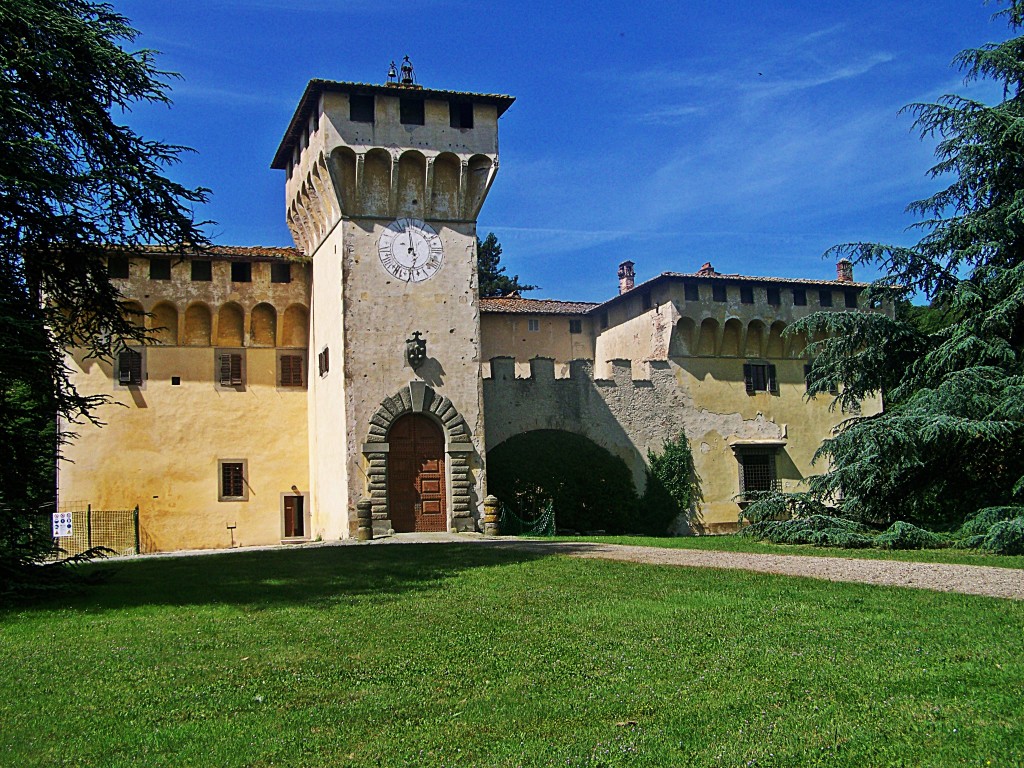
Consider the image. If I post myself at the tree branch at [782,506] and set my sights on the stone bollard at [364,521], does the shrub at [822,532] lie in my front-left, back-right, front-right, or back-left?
back-left

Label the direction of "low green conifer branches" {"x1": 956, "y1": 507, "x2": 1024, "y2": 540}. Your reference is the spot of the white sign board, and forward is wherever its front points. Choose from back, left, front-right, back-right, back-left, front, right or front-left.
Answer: front-left

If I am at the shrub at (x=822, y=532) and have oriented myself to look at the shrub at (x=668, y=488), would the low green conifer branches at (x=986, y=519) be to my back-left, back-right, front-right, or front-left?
back-right

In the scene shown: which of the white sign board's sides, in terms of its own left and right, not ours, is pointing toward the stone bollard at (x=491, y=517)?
left

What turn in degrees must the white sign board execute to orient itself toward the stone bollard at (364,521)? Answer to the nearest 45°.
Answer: approximately 45° to its left

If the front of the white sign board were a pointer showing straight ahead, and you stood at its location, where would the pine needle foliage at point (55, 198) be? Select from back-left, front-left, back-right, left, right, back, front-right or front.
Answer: front

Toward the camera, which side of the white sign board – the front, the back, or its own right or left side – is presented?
front

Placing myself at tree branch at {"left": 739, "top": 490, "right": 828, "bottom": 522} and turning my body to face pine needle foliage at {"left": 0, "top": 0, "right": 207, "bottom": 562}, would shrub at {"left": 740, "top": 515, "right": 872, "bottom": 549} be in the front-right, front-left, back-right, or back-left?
front-left

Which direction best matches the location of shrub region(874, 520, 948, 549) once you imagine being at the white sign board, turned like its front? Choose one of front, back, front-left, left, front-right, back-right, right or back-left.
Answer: front-left

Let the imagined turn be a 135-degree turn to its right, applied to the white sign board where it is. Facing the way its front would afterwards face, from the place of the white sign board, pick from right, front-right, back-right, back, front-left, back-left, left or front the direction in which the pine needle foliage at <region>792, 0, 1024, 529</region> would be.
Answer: back

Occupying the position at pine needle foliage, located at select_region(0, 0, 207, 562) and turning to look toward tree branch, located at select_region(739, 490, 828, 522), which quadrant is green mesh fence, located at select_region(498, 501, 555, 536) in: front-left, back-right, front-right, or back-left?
front-left

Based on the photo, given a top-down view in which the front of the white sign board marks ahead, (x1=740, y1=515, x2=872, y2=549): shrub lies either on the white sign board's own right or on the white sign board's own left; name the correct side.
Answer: on the white sign board's own left

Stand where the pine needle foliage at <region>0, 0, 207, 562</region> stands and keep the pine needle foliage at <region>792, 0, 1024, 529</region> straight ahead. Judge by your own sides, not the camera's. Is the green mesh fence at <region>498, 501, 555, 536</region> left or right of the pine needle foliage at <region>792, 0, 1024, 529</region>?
left
